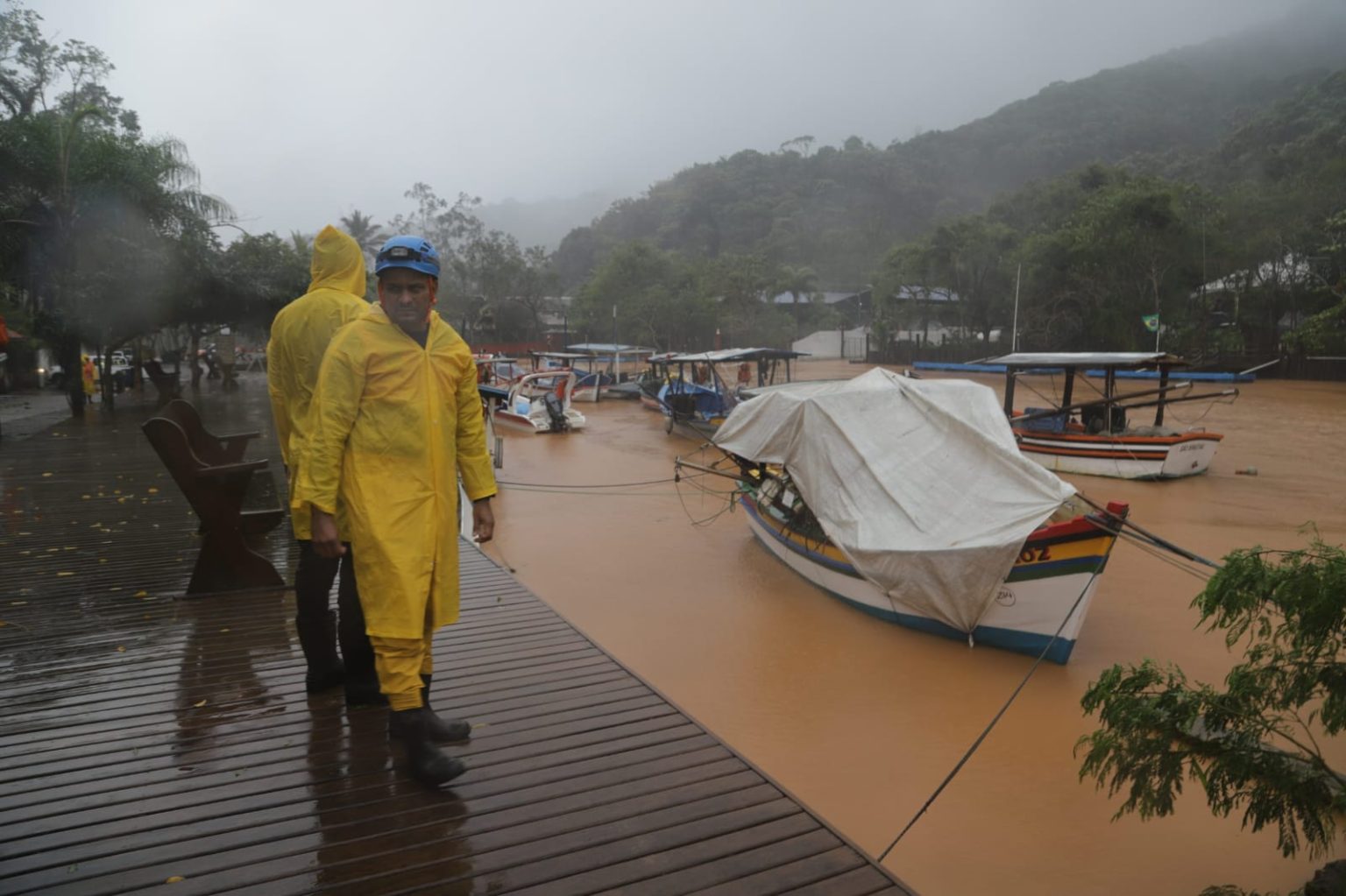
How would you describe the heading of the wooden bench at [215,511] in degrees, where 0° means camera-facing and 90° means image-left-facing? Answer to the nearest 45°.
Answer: approximately 270°

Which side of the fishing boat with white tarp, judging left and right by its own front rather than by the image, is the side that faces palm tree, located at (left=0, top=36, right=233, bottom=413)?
back

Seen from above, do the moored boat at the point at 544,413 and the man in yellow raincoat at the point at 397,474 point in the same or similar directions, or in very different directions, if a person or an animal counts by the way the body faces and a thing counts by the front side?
very different directions

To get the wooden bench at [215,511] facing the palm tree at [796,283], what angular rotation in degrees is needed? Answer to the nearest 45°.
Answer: approximately 45° to its left

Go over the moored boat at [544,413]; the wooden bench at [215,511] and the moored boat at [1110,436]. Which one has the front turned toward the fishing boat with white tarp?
the wooden bench

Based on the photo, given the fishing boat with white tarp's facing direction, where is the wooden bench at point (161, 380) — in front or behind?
behind

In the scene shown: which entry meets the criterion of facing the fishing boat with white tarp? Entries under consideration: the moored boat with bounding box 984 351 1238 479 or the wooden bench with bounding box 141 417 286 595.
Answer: the wooden bench

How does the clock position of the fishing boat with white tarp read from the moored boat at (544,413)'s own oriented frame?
The fishing boat with white tarp is roughly at 7 o'clock from the moored boat.
